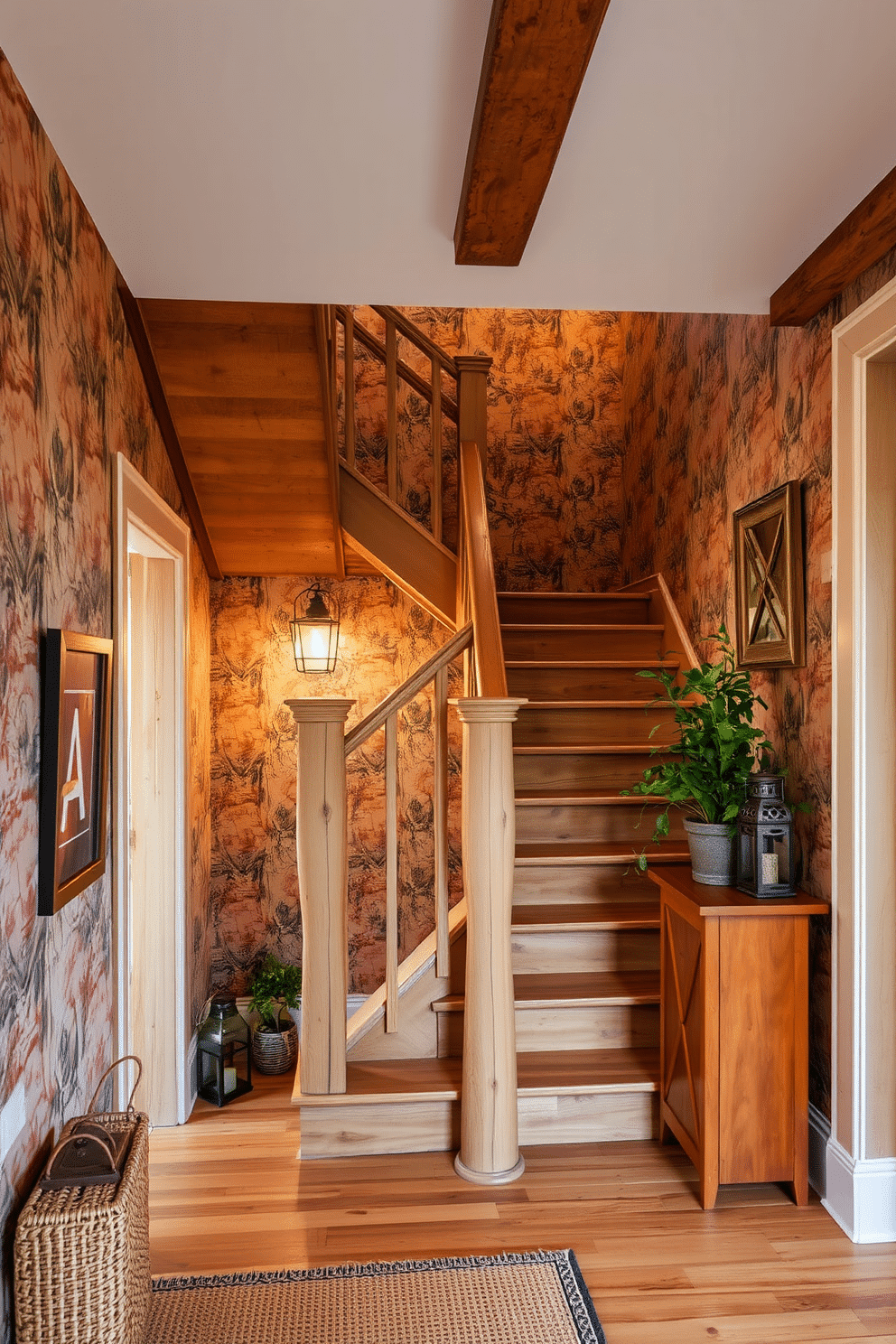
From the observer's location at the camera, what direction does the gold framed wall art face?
facing the viewer and to the left of the viewer

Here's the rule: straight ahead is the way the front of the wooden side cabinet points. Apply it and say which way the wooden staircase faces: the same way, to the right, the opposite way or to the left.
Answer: to the left

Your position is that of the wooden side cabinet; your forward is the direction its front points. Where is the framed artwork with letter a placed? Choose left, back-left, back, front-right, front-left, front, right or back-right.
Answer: front-left

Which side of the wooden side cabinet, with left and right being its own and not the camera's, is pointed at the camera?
left

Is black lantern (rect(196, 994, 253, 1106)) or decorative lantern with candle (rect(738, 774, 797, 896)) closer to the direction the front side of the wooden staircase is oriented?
the decorative lantern with candle

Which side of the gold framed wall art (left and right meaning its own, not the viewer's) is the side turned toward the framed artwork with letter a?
front

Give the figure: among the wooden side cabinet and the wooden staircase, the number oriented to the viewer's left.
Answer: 1

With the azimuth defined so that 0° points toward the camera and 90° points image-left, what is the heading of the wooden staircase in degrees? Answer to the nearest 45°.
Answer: approximately 0°

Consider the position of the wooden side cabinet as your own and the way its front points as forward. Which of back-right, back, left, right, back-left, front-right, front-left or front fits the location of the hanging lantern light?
front-right

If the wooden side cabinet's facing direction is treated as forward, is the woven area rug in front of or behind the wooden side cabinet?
in front
